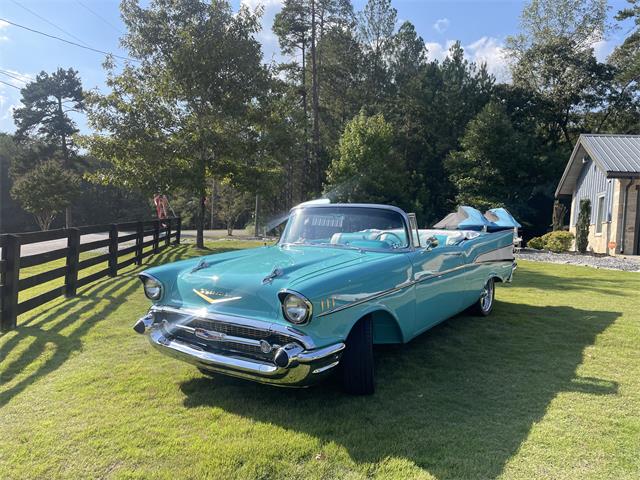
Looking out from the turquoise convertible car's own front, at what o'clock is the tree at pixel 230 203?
The tree is roughly at 4 o'clock from the turquoise convertible car.

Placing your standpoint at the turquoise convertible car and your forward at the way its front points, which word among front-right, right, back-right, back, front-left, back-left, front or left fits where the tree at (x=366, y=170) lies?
back-right

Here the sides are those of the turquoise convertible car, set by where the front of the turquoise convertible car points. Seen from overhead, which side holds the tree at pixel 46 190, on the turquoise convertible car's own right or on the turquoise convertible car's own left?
on the turquoise convertible car's own right

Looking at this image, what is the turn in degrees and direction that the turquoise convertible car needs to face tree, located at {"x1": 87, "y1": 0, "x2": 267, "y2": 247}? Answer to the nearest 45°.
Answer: approximately 135° to its right

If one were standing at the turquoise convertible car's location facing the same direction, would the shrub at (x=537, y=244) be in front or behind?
behind

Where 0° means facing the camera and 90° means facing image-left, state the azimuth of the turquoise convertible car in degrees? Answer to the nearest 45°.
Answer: approximately 45°

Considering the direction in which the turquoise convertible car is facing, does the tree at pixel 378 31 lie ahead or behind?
behind

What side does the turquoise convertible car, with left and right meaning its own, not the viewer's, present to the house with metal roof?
back

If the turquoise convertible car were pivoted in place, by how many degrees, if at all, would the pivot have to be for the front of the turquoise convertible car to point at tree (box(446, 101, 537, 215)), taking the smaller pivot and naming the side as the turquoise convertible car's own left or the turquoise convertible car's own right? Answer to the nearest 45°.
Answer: approximately 135° to the turquoise convertible car's own right

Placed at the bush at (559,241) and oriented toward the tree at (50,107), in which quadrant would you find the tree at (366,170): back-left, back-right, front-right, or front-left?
front-right

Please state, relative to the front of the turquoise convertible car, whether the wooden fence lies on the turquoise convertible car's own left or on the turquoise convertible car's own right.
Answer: on the turquoise convertible car's own right

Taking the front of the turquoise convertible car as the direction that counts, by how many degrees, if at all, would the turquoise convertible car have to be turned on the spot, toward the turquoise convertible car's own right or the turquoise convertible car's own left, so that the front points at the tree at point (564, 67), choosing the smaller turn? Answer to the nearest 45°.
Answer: approximately 180°

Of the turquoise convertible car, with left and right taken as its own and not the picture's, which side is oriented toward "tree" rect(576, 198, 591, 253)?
back

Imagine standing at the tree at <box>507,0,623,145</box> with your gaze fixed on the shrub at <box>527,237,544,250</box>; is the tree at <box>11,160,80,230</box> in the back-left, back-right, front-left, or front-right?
front-right
